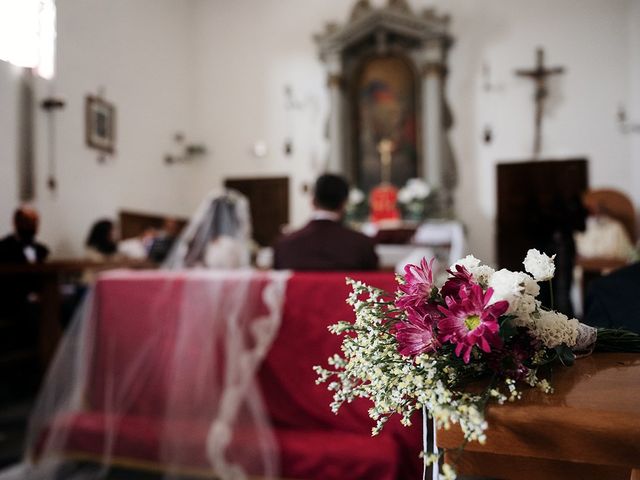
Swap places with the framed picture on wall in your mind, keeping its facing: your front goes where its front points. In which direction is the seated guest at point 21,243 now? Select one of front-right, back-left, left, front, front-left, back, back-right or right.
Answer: front-right

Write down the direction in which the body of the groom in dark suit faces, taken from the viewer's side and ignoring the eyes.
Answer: away from the camera

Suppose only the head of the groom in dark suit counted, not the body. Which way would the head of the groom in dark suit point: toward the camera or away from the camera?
away from the camera

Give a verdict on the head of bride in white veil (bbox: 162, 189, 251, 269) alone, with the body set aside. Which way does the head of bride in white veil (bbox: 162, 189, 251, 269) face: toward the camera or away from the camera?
away from the camera

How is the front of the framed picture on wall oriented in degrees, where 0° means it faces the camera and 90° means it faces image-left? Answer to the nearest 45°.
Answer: approximately 315°

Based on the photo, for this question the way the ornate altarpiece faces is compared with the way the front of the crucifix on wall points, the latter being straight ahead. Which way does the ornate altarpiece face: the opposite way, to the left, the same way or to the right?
the same way

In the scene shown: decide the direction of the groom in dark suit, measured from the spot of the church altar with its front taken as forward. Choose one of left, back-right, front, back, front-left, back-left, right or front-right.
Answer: front

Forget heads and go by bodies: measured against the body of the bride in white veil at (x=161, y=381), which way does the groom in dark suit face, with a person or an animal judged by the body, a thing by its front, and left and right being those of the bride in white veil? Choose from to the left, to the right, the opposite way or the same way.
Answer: the same way

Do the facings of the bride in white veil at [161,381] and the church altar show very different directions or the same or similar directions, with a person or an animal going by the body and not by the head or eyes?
very different directions

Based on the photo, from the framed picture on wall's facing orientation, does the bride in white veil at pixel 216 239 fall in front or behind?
in front

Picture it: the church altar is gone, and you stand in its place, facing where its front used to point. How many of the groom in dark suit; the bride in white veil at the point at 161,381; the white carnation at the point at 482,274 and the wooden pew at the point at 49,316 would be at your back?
0

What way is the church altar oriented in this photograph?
toward the camera

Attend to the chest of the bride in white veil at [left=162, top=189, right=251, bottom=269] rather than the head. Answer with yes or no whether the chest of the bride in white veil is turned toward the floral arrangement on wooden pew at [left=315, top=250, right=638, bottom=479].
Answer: no

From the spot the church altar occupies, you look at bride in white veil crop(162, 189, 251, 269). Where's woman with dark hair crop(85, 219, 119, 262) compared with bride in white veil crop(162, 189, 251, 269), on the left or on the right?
right

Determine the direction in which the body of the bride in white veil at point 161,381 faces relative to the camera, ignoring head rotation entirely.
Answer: away from the camera

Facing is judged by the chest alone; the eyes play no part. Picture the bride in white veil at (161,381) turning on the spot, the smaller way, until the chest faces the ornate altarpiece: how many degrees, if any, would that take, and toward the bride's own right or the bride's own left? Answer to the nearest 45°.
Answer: approximately 45° to the bride's own right

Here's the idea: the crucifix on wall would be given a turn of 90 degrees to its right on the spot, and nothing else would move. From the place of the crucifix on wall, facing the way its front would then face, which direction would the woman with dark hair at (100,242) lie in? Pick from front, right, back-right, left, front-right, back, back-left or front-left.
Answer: front-left

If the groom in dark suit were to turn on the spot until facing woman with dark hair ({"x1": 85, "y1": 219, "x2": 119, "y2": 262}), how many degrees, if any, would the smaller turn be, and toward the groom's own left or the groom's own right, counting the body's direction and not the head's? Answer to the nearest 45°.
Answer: approximately 45° to the groom's own left

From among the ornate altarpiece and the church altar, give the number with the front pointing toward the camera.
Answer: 2
